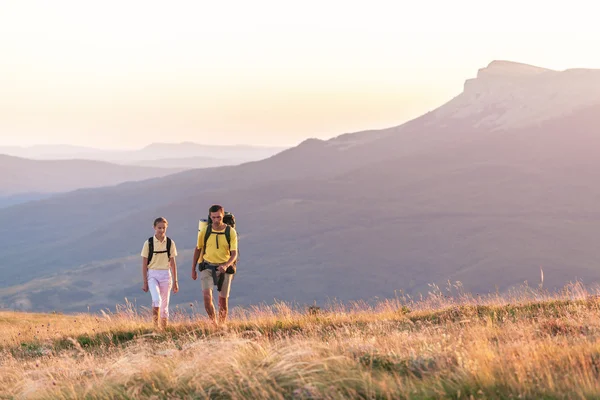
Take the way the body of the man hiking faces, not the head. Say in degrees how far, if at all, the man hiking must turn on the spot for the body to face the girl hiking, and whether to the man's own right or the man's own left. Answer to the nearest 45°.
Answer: approximately 135° to the man's own right

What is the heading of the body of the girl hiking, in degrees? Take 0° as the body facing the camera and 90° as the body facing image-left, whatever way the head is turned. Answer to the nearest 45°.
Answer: approximately 0°

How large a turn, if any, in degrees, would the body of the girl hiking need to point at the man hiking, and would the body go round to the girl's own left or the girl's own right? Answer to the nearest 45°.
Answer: approximately 45° to the girl's own left

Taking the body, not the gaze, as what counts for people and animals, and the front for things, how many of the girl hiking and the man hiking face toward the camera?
2
